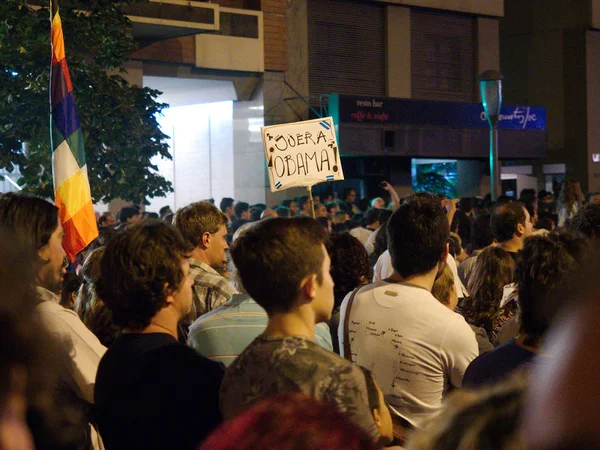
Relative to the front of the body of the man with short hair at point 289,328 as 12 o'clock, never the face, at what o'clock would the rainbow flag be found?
The rainbow flag is roughly at 10 o'clock from the man with short hair.

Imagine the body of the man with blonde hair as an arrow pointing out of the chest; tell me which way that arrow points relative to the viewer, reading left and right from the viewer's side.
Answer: facing away from the viewer and to the right of the viewer

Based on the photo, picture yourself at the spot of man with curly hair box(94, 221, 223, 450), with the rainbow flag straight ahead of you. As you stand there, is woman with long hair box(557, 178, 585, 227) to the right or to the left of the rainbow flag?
right

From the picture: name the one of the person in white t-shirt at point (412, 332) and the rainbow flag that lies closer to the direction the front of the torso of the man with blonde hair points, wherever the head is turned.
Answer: the person in white t-shirt

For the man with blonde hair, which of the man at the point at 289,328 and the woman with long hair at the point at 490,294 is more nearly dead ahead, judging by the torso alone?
the woman with long hair

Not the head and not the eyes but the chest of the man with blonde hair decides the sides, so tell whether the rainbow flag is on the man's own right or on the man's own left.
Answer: on the man's own left

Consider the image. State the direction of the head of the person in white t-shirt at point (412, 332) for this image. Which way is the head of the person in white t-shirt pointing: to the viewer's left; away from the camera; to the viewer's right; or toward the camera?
away from the camera

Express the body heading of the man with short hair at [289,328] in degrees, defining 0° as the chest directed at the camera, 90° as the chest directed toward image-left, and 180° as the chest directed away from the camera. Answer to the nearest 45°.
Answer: approximately 225°

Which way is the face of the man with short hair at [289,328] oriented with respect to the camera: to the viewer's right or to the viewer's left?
to the viewer's right
